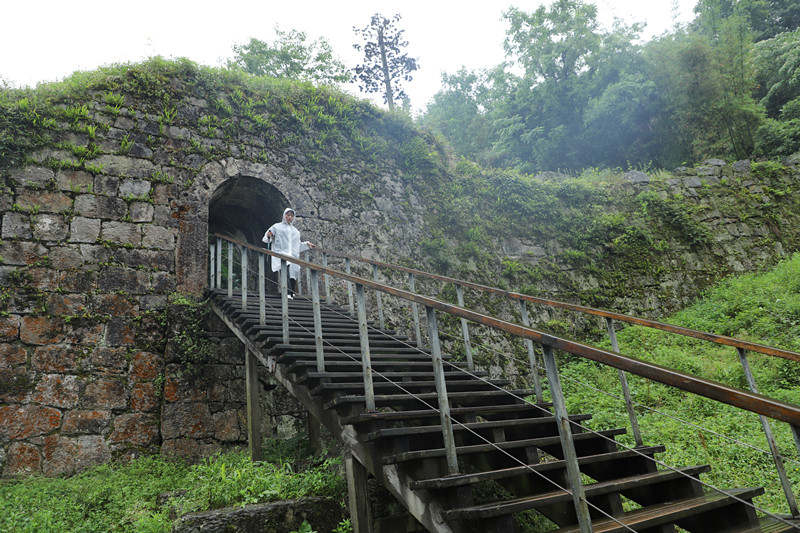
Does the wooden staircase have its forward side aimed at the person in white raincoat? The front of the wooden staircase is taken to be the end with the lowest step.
no

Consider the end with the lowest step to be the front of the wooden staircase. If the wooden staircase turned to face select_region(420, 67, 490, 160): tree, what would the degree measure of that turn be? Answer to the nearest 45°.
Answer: approximately 135° to its left

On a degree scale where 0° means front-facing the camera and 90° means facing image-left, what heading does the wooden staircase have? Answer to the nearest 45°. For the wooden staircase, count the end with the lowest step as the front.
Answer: approximately 315°
